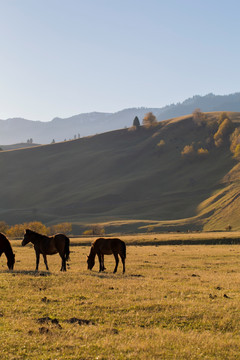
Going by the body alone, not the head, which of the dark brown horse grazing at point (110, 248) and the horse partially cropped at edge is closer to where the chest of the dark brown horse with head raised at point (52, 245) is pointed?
the horse partially cropped at edge

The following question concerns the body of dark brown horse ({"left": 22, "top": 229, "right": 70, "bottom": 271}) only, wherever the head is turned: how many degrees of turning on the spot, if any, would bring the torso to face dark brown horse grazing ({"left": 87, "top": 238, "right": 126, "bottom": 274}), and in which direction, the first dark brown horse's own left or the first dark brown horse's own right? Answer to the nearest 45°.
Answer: approximately 180°

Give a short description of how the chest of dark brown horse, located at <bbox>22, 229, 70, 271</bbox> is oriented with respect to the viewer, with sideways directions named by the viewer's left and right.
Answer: facing to the left of the viewer

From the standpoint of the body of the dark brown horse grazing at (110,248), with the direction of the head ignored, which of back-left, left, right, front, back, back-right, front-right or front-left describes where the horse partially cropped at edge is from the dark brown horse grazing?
front

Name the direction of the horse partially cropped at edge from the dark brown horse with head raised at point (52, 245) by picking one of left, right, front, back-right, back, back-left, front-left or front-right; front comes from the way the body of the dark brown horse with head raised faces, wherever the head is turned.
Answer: front

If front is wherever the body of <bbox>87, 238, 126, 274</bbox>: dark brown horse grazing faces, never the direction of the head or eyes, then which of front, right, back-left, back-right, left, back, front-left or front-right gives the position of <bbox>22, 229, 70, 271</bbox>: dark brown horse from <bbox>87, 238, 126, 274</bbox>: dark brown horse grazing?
front

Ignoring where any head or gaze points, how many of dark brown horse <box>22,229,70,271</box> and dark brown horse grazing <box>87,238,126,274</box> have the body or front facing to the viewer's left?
2

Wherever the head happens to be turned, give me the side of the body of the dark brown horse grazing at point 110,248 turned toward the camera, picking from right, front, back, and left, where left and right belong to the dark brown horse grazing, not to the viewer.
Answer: left
